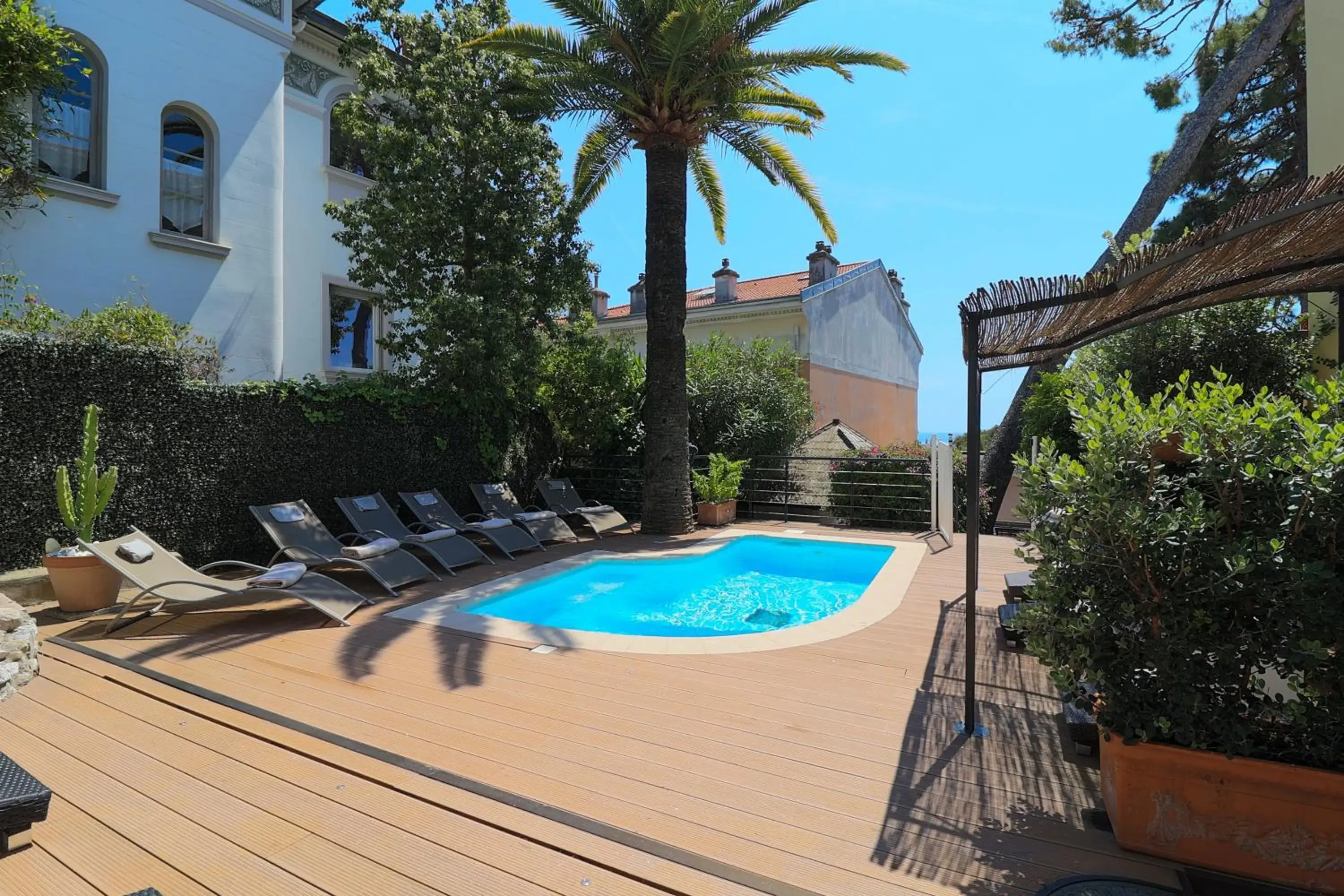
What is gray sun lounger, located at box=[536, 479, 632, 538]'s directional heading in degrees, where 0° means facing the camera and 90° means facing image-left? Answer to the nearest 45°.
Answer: approximately 315°

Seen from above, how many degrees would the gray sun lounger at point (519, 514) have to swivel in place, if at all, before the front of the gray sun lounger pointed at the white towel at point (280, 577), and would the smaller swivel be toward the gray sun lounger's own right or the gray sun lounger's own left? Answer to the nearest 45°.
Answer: approximately 90° to the gray sun lounger's own right

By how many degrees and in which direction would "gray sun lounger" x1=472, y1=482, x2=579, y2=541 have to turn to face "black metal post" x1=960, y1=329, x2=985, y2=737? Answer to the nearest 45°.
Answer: approximately 45° to its right

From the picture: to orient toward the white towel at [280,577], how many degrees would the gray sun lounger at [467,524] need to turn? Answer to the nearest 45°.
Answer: approximately 90° to its right

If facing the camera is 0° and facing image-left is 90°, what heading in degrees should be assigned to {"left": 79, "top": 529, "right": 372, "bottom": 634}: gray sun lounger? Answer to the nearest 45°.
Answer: approximately 315°

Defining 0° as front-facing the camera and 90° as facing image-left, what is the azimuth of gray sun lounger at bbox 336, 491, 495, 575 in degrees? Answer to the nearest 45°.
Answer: approximately 315°

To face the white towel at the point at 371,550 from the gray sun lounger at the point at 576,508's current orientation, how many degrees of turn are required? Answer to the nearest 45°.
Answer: approximately 90° to its right
